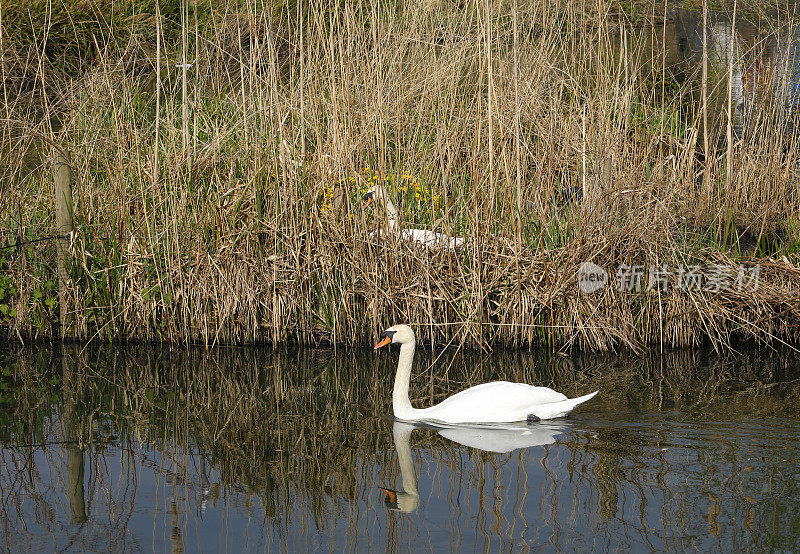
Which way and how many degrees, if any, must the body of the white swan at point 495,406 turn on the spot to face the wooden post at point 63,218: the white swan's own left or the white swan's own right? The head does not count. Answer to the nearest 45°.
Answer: approximately 45° to the white swan's own right

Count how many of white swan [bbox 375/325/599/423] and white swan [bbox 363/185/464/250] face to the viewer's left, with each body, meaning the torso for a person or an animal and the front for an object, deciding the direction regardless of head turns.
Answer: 2

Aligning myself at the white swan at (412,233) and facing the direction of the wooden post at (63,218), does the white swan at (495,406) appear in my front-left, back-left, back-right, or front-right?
back-left

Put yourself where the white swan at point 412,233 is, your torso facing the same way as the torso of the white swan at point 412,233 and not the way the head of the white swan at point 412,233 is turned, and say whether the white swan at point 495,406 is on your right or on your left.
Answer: on your left

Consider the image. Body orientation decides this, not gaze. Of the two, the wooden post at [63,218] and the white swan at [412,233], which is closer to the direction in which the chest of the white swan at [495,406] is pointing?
the wooden post

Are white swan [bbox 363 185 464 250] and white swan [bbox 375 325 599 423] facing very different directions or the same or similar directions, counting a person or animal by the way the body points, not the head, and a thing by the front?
same or similar directions

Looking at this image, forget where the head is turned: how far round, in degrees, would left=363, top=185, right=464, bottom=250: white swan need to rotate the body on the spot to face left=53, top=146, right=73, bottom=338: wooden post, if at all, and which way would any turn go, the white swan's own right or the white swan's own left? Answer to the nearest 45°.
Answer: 0° — it already faces it

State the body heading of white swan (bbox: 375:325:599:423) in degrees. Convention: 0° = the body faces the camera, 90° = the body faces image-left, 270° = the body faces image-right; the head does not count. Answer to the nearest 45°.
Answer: approximately 90°

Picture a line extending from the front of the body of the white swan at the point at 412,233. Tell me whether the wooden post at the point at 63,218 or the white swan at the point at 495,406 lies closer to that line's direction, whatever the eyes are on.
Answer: the wooden post

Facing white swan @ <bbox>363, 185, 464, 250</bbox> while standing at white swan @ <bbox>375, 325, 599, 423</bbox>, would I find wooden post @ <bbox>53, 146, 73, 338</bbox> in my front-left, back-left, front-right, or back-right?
front-left

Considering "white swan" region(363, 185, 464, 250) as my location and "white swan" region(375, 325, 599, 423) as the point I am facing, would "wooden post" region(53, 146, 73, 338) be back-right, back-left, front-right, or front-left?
front-right

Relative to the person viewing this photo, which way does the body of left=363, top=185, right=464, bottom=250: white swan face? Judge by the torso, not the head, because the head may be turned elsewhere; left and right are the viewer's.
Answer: facing to the left of the viewer
